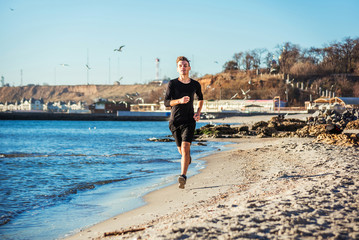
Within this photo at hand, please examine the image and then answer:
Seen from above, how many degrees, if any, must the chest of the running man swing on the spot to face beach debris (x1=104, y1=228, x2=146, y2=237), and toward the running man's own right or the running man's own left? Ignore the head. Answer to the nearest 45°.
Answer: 0° — they already face it

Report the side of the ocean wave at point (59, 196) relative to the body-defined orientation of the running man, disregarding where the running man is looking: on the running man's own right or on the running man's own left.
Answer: on the running man's own right

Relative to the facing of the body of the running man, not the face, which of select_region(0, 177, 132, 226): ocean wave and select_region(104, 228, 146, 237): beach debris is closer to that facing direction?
the beach debris

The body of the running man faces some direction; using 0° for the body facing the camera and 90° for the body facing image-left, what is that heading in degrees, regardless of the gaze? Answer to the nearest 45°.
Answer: approximately 0°
